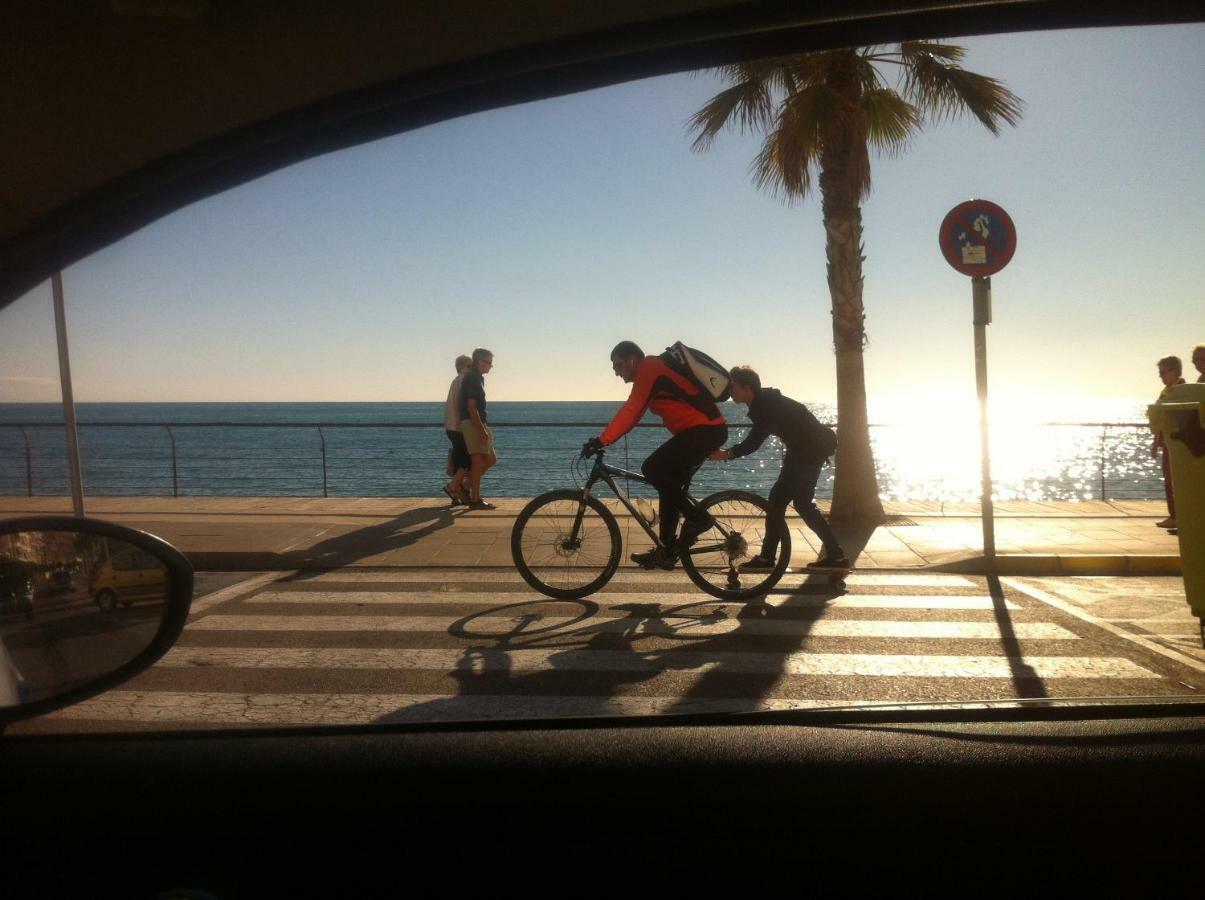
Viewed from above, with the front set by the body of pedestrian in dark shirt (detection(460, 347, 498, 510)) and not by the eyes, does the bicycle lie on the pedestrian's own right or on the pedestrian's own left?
on the pedestrian's own right

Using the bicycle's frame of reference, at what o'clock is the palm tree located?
The palm tree is roughly at 4 o'clock from the bicycle.

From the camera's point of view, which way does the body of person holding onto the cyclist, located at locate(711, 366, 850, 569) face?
to the viewer's left

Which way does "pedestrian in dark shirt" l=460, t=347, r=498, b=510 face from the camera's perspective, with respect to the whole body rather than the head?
to the viewer's right

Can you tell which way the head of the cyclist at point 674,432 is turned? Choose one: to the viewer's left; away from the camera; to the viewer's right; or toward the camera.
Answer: to the viewer's left

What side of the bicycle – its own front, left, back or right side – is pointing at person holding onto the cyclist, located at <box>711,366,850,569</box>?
back

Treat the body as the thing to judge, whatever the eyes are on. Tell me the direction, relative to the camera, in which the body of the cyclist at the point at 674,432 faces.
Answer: to the viewer's left

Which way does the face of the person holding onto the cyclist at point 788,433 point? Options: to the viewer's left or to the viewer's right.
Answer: to the viewer's left

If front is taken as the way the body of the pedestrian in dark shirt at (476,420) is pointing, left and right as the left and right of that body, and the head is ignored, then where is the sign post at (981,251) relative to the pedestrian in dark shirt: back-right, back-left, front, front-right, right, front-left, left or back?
front-right

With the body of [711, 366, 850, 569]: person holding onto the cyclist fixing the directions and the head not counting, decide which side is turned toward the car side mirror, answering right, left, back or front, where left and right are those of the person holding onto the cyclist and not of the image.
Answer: left

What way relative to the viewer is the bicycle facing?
to the viewer's left

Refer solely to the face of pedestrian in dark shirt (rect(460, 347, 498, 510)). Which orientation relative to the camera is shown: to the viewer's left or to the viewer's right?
to the viewer's right
